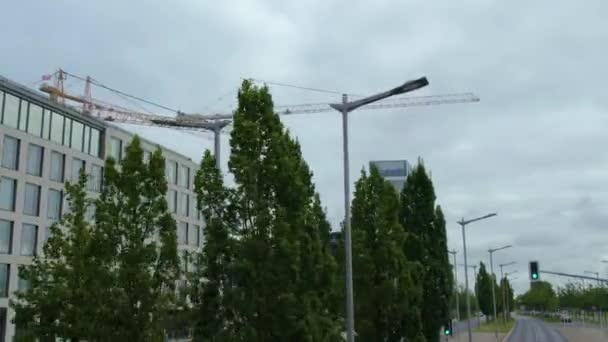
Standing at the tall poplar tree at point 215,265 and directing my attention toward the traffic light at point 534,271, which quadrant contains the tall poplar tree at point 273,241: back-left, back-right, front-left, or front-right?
front-right

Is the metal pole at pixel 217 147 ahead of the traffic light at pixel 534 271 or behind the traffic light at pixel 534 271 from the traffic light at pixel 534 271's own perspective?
ahead

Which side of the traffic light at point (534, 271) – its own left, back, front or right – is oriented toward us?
front

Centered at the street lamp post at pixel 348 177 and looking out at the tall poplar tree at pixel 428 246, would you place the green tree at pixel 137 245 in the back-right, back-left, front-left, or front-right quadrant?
back-left

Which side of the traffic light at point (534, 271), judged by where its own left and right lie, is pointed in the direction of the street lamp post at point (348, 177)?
front

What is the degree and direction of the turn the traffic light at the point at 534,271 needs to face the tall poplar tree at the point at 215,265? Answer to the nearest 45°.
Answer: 0° — it already faces it

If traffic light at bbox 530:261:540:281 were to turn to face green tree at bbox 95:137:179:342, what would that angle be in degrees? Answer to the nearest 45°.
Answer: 0° — it already faces it

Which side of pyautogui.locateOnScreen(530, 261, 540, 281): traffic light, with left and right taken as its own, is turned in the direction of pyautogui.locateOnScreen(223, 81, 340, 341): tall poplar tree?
front

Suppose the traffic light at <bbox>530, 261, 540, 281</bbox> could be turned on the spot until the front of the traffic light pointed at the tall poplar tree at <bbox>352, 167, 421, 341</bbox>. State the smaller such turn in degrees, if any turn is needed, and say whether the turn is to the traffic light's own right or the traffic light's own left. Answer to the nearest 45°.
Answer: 0° — it already faces it

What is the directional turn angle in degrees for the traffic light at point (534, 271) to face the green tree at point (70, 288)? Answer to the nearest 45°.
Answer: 0° — it already faces it

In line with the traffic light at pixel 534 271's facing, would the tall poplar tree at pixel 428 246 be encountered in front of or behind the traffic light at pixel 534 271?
in front
